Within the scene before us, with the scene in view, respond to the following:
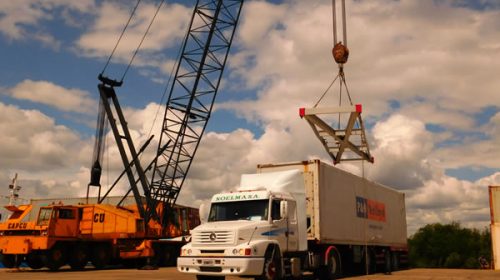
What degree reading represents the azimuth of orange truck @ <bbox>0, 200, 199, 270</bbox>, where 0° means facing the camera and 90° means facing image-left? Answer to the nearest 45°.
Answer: approximately 45°

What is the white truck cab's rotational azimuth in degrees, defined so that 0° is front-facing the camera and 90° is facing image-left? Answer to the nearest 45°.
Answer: approximately 45°

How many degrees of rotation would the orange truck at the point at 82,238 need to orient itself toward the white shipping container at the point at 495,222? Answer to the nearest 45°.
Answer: approximately 135° to its left

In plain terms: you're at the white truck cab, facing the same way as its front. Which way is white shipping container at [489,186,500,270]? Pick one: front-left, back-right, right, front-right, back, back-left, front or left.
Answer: back

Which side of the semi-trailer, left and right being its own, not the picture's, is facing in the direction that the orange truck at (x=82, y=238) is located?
right

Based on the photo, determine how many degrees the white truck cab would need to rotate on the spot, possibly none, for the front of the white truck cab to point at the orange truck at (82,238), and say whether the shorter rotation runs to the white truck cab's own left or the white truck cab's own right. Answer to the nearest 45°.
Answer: approximately 90° to the white truck cab's own right
